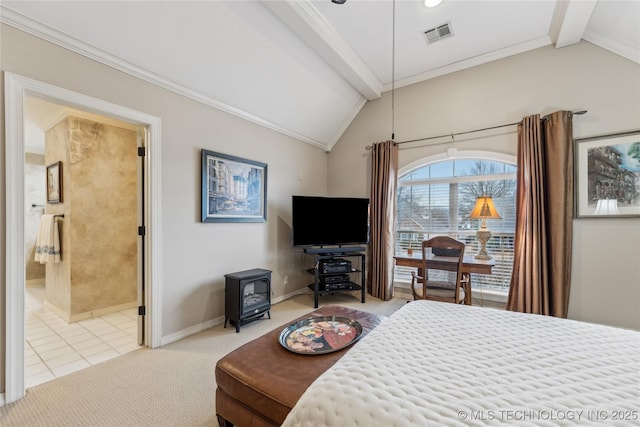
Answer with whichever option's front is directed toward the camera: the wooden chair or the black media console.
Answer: the black media console

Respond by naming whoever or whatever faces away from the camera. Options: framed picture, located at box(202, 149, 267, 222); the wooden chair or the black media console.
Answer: the wooden chair

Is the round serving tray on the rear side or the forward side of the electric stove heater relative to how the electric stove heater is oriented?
on the forward side

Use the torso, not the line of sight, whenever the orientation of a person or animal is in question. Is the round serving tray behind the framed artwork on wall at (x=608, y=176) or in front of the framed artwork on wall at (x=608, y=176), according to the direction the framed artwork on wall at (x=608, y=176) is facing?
in front

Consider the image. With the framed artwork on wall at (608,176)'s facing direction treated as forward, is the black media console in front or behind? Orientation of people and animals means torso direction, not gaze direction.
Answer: in front

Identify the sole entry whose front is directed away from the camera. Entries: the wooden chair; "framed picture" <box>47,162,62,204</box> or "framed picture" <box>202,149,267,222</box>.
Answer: the wooden chair

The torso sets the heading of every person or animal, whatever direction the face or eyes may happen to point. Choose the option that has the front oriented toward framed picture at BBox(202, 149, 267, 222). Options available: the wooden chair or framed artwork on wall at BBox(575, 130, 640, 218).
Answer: the framed artwork on wall

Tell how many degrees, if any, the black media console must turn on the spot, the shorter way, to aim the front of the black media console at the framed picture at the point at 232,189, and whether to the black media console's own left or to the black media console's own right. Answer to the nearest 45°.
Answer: approximately 45° to the black media console's own right

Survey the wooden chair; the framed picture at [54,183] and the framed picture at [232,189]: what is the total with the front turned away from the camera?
1

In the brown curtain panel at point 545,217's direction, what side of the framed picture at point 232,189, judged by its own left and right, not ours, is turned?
front

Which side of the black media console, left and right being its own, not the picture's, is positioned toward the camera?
front

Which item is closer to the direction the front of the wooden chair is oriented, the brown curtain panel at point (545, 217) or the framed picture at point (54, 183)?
the brown curtain panel

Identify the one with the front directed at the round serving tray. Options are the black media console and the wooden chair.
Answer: the black media console

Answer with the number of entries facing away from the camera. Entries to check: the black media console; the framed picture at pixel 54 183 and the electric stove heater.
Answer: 0

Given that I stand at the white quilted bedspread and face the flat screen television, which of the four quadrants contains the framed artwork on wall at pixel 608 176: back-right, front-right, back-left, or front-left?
front-right

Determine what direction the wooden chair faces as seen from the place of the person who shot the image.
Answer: facing away from the viewer

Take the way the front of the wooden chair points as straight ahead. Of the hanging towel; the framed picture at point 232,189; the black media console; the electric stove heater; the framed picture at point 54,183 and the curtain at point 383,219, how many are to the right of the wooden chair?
0

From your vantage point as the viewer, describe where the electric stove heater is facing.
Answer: facing the viewer and to the right of the viewer

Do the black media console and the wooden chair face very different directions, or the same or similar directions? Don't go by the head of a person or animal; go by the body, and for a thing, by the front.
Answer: very different directions

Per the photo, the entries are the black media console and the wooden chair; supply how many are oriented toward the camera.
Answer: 1
